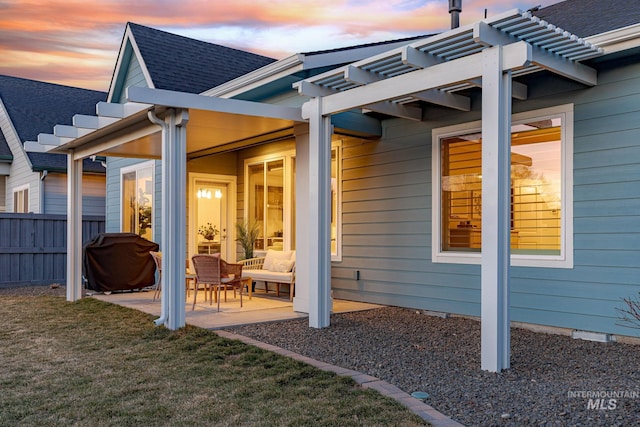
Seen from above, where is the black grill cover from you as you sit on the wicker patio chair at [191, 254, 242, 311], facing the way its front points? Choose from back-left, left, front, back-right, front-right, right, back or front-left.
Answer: left

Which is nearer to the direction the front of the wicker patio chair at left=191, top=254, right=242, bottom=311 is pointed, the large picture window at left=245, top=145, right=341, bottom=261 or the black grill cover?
the large picture window

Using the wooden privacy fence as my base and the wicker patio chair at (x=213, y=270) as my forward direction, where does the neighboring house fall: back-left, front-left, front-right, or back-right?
back-left

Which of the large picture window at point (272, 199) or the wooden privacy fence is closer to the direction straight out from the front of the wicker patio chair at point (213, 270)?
the large picture window

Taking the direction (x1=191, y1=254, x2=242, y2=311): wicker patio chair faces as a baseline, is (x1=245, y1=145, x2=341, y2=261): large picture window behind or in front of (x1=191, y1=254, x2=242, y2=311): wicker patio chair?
in front

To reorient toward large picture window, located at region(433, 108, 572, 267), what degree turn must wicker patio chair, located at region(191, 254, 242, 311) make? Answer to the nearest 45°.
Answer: approximately 90° to its right

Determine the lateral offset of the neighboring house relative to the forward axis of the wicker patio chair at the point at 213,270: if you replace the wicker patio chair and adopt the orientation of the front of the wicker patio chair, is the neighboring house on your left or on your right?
on your left

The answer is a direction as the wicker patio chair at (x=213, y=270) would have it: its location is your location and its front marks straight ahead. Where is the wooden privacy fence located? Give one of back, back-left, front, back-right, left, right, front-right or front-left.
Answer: left
